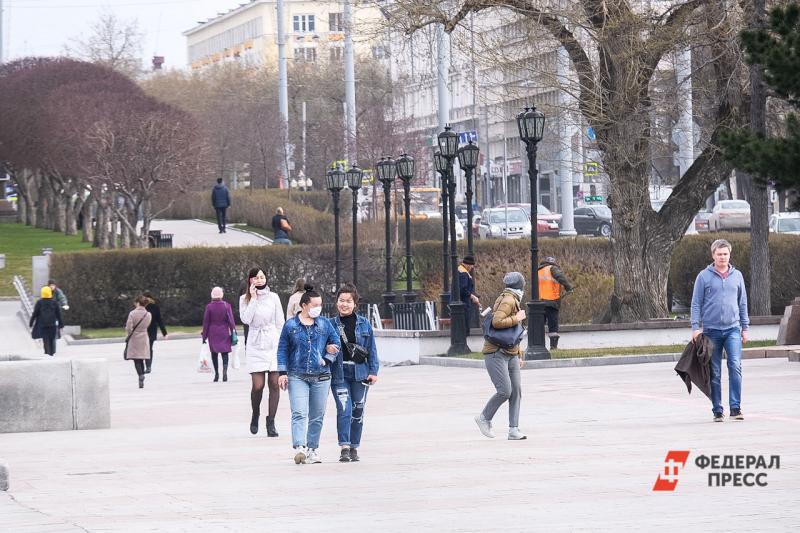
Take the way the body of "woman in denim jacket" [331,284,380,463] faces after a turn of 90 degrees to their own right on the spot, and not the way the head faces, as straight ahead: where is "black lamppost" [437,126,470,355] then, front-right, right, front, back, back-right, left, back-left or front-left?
right

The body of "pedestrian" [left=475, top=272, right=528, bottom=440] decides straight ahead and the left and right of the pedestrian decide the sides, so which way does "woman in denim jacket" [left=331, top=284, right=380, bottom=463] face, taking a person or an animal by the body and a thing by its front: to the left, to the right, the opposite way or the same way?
to the right

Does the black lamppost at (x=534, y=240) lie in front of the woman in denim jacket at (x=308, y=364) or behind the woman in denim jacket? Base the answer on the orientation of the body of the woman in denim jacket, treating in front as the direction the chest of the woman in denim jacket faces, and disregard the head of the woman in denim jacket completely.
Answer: behind

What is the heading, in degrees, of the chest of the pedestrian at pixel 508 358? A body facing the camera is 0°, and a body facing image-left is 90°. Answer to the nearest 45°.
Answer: approximately 270°

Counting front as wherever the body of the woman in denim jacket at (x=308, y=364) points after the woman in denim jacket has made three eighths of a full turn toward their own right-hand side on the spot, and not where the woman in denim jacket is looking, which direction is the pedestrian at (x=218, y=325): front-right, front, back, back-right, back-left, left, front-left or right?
front-right

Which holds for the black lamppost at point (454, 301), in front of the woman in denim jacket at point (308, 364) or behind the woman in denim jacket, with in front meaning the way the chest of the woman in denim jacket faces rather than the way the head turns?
behind
